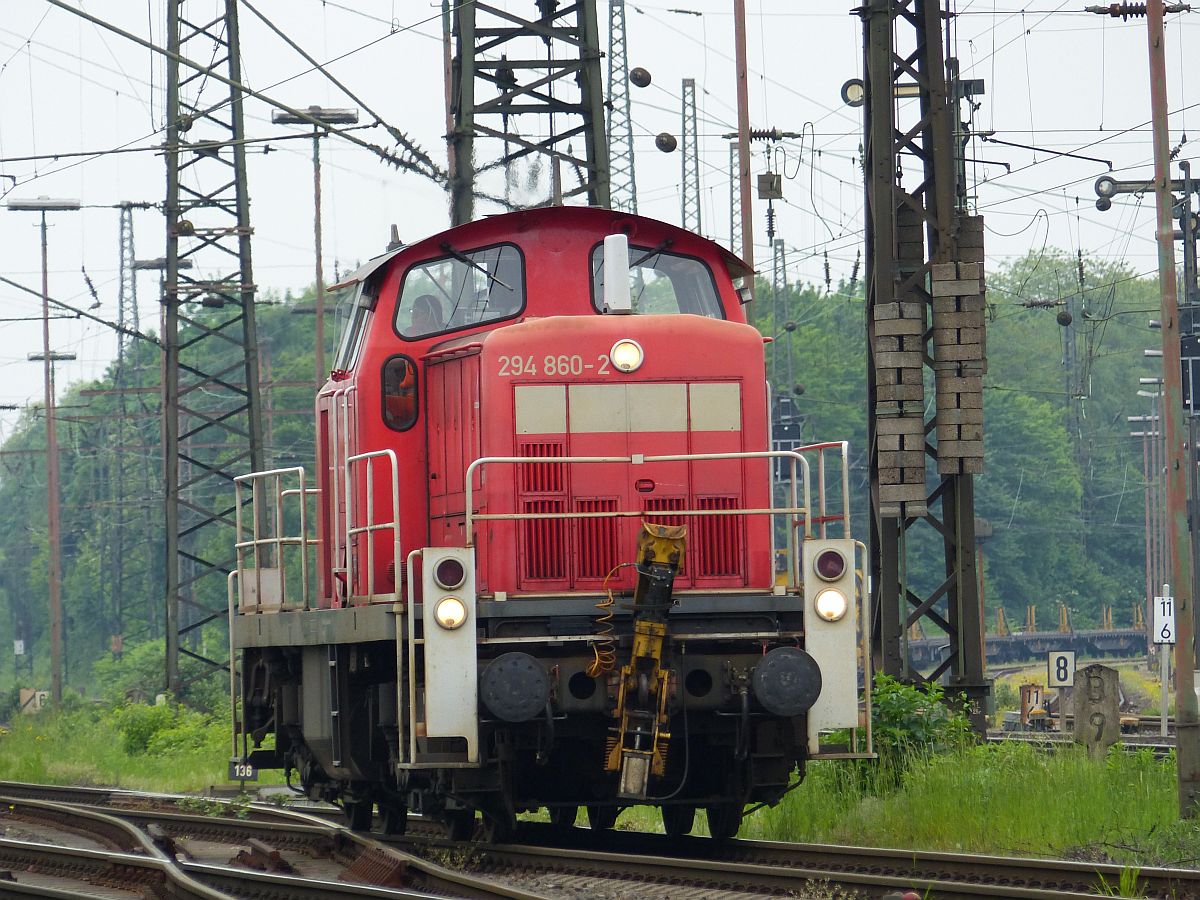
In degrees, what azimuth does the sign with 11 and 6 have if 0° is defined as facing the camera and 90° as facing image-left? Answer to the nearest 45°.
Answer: approximately 0°

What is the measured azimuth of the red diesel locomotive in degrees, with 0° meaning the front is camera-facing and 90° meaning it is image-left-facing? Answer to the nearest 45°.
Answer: approximately 0°

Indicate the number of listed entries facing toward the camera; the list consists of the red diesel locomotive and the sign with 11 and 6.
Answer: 2

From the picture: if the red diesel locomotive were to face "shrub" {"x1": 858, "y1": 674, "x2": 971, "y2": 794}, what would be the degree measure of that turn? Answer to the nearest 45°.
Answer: approximately 135° to its left

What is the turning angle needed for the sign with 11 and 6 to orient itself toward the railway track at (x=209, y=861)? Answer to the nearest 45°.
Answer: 0° — it already faces it

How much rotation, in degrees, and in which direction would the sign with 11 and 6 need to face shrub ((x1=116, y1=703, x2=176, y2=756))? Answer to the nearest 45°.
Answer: approximately 90° to its right

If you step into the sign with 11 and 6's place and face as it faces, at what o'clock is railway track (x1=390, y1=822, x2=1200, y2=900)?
The railway track is roughly at 12 o'clock from the sign with 11 and 6.
